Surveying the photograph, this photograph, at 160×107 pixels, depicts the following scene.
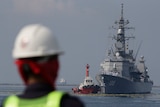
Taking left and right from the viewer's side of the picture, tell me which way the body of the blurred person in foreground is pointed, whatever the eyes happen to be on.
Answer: facing away from the viewer and to the right of the viewer

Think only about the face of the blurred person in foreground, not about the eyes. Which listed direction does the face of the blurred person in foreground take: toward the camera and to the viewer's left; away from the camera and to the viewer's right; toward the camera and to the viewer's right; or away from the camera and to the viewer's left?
away from the camera and to the viewer's right
